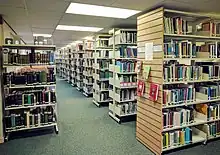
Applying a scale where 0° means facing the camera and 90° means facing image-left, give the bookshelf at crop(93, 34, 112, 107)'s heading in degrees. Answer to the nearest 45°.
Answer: approximately 315°

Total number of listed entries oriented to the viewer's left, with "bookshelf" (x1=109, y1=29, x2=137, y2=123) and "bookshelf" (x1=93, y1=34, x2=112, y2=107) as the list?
0

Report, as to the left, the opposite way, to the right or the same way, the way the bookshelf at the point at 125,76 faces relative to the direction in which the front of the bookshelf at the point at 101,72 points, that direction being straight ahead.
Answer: the same way

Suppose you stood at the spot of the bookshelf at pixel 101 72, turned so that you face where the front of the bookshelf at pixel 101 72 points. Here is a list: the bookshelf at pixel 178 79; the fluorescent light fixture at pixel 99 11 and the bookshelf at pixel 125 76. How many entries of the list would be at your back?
0

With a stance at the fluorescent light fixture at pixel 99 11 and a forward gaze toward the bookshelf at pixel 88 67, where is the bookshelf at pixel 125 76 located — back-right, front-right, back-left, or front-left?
front-right

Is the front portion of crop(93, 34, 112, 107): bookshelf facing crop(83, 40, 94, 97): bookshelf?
no

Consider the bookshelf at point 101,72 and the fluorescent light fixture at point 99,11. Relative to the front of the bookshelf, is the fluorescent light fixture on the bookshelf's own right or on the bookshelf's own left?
on the bookshelf's own right

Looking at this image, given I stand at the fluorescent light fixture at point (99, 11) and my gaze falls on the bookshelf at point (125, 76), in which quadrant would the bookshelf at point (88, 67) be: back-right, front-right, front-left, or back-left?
front-left

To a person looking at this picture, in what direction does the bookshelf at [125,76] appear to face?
facing the viewer and to the right of the viewer

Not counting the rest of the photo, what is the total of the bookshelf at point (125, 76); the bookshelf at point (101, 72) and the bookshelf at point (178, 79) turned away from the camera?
0
